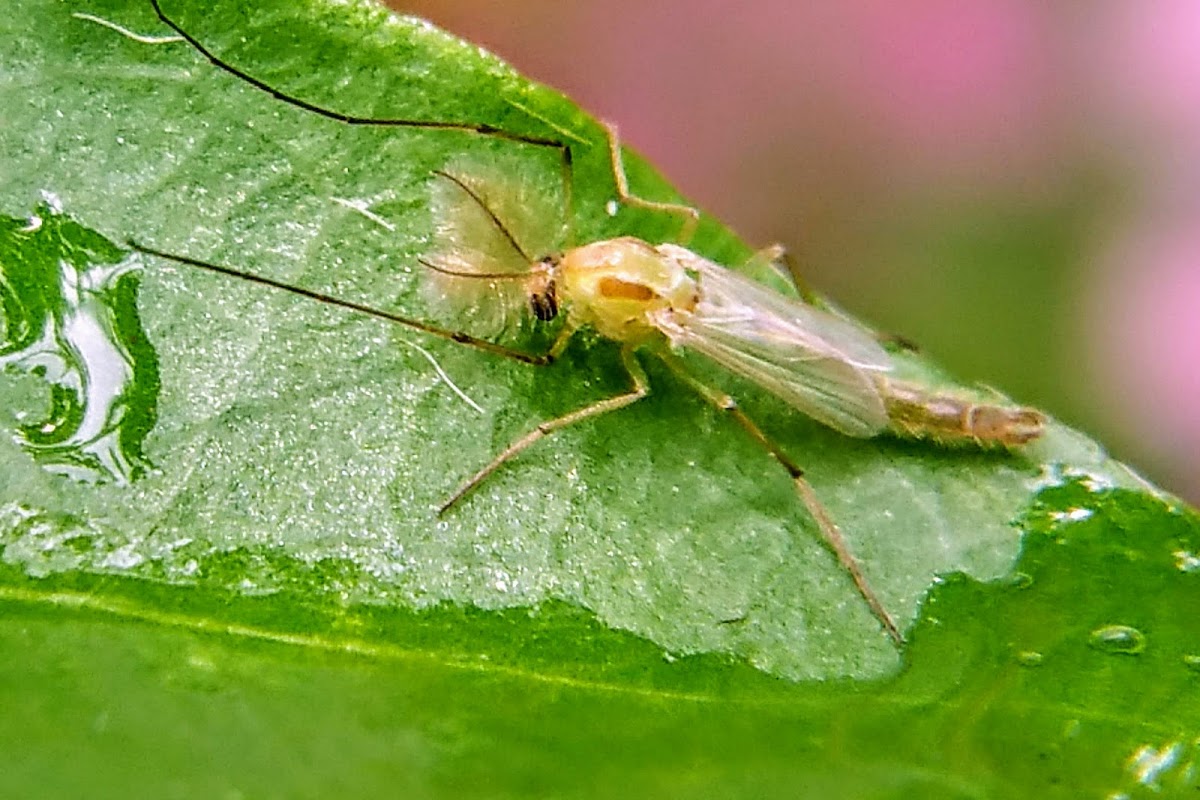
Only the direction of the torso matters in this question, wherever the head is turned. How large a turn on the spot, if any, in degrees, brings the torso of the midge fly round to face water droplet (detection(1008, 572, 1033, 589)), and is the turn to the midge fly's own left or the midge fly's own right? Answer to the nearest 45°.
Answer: approximately 135° to the midge fly's own left

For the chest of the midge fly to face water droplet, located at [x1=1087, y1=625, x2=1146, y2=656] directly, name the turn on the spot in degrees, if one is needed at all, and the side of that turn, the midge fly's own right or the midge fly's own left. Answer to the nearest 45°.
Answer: approximately 135° to the midge fly's own left

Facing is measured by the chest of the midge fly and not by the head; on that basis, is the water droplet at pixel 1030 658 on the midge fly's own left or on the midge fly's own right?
on the midge fly's own left

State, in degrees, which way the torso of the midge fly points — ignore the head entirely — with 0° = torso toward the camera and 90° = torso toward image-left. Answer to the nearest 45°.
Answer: approximately 90°
